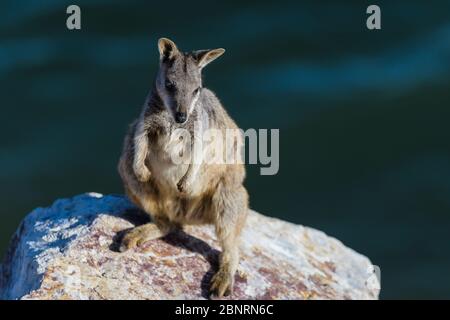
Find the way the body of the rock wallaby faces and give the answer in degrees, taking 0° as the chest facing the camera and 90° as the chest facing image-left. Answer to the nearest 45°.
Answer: approximately 0°
